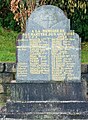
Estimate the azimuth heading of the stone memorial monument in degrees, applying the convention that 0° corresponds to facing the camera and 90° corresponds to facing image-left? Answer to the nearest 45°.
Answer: approximately 0°
